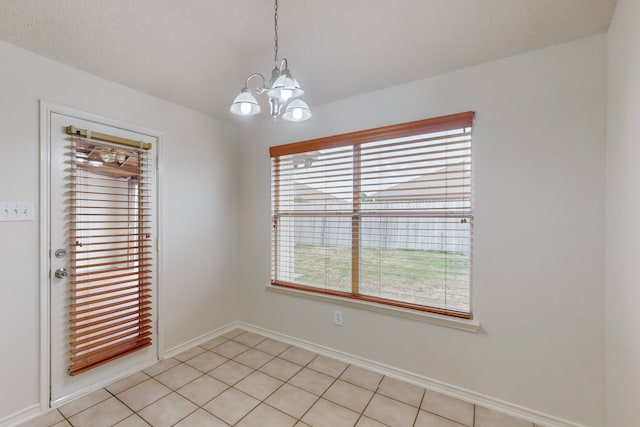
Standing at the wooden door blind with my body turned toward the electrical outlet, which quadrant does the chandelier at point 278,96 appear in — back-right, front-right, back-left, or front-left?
front-right

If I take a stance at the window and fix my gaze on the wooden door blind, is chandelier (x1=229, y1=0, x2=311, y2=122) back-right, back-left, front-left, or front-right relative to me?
front-left

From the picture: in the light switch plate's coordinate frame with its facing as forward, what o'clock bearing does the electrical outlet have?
The electrical outlet is roughly at 10 o'clock from the light switch plate.

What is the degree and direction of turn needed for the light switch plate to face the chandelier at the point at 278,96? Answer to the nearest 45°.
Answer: approximately 45° to its left

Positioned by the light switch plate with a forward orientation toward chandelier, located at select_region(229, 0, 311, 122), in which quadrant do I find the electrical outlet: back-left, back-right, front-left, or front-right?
front-left

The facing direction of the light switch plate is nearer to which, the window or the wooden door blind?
the window

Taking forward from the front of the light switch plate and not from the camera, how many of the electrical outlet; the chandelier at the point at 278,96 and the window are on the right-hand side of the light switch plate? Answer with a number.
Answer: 0

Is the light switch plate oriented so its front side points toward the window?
no

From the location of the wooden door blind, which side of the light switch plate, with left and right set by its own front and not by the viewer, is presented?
left

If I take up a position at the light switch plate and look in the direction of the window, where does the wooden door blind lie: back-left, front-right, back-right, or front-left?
front-left
